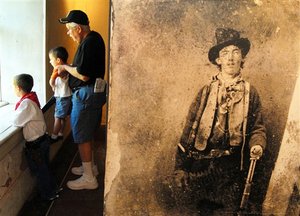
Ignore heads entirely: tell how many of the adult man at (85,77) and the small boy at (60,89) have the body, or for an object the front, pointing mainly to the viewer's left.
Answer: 2

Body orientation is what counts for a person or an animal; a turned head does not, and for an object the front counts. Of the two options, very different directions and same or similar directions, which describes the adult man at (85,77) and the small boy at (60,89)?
same or similar directions

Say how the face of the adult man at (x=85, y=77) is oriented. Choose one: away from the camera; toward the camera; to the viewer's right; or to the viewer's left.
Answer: to the viewer's left

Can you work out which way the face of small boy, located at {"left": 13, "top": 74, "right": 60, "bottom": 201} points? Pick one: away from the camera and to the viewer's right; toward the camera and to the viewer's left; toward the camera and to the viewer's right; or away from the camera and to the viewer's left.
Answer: away from the camera and to the viewer's left

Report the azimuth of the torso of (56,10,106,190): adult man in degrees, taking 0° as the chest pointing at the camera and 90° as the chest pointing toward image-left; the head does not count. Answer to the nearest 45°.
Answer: approximately 90°

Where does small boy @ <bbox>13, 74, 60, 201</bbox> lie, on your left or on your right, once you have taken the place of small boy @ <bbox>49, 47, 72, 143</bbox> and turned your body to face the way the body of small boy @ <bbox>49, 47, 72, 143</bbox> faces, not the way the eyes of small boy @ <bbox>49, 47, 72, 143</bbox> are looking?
on your left

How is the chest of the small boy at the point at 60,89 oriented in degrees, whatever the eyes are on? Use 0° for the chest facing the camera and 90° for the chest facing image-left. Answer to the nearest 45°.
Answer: approximately 90°
